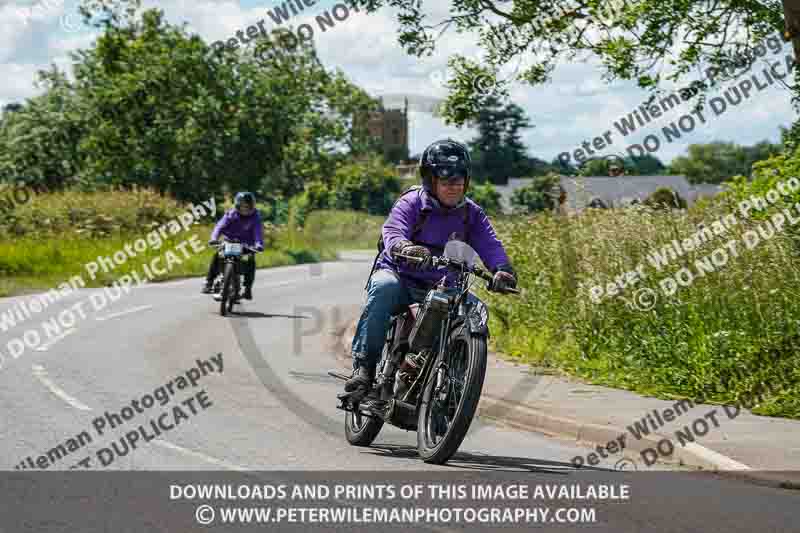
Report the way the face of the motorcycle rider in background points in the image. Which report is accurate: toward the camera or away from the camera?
toward the camera

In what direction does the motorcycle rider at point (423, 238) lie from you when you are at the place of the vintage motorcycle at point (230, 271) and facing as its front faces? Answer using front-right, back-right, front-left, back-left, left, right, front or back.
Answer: front

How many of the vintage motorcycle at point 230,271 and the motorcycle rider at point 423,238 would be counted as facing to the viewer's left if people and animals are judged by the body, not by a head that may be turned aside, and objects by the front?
0

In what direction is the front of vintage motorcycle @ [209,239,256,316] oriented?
toward the camera

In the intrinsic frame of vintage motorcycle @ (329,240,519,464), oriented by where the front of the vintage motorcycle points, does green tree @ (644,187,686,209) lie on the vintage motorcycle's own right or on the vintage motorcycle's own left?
on the vintage motorcycle's own left

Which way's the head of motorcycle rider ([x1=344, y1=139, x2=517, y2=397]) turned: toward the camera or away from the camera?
toward the camera

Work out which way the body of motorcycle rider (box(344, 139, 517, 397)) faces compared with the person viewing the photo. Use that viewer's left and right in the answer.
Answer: facing the viewer and to the right of the viewer

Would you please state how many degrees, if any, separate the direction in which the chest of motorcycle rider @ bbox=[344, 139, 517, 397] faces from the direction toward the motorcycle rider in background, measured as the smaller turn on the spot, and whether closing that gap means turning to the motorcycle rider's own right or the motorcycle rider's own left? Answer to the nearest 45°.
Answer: approximately 135° to the motorcycle rider's own left

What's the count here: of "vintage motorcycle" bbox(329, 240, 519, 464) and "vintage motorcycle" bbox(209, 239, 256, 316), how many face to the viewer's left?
0

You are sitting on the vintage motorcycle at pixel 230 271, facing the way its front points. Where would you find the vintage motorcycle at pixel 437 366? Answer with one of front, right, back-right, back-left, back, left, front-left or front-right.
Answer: front
